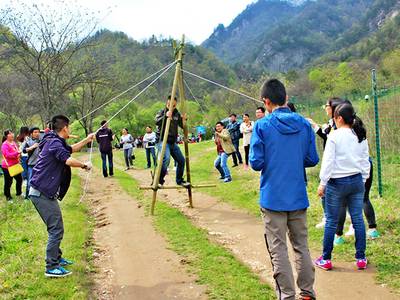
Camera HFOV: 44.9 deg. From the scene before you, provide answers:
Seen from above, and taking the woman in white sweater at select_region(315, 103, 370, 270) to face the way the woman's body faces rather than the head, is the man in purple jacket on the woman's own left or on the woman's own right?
on the woman's own left

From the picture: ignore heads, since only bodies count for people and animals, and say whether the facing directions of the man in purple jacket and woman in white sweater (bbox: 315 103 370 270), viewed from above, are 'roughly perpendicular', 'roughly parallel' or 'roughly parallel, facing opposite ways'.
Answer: roughly perpendicular

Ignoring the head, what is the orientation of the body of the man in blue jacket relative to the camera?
away from the camera

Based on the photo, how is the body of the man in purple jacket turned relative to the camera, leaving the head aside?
to the viewer's right

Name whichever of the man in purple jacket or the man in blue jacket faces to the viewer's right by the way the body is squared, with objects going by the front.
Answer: the man in purple jacket

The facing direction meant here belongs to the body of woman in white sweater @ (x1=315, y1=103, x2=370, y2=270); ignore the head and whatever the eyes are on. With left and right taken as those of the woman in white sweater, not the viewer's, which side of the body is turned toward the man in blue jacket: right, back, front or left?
left

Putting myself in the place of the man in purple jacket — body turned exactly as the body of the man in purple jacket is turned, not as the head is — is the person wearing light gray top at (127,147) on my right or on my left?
on my left

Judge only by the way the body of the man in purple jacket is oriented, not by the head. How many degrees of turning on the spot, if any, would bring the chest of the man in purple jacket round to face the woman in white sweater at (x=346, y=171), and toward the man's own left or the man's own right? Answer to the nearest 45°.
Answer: approximately 45° to the man's own right

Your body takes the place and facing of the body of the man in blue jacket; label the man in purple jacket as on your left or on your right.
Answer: on your left

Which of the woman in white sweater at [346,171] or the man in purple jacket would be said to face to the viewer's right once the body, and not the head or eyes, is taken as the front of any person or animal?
the man in purple jacket

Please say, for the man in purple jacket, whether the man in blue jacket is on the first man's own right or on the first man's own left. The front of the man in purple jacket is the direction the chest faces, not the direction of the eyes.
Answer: on the first man's own right

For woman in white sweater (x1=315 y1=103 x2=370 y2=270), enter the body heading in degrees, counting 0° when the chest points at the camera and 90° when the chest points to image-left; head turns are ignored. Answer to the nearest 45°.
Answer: approximately 135°

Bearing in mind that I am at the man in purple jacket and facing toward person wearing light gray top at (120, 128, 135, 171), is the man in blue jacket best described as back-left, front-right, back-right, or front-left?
back-right
